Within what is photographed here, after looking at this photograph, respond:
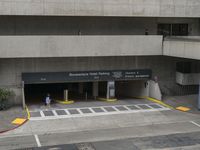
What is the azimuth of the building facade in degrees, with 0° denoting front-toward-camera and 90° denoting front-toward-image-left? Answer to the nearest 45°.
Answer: approximately 0°

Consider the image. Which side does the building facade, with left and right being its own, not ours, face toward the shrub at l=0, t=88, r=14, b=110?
right
